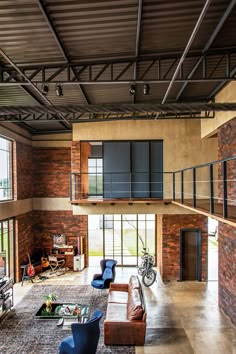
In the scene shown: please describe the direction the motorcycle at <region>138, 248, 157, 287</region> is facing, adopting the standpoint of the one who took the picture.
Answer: facing the viewer and to the right of the viewer

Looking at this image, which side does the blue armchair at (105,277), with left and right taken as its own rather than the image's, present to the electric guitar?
right

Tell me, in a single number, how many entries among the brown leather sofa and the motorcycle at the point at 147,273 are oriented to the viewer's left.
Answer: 1

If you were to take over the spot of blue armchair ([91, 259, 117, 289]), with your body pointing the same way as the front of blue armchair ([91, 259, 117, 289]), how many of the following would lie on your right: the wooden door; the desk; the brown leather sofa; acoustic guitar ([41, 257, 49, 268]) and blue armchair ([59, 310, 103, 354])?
2

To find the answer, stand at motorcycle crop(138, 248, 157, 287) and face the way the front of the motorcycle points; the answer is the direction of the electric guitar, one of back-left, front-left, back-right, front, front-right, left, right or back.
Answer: back-right

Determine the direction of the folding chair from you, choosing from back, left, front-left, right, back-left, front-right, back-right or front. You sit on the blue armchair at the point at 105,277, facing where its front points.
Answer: right

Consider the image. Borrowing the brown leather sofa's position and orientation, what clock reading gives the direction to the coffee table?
The coffee table is roughly at 1 o'clock from the brown leather sofa.

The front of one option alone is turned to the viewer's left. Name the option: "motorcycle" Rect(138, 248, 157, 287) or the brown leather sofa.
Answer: the brown leather sofa

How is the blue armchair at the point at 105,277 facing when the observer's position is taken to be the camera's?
facing the viewer and to the left of the viewer

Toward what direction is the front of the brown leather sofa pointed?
to the viewer's left

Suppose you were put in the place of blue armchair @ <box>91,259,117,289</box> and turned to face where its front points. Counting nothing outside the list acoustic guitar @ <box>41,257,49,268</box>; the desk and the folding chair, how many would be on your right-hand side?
3

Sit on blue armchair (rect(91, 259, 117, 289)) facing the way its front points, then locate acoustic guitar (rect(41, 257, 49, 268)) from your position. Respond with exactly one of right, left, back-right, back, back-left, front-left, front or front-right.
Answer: right

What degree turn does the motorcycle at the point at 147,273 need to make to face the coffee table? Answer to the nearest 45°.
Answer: approximately 90° to its right

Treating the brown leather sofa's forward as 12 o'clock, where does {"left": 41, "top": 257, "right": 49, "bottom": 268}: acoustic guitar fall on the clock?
The acoustic guitar is roughly at 2 o'clock from the brown leather sofa.

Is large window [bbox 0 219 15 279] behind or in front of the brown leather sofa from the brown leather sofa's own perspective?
in front

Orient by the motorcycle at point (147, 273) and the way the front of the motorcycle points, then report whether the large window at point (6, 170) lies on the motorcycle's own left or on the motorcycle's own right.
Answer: on the motorcycle's own right

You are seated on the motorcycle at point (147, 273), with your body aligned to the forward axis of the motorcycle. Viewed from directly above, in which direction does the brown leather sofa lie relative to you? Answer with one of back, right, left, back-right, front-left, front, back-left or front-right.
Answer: front-right
